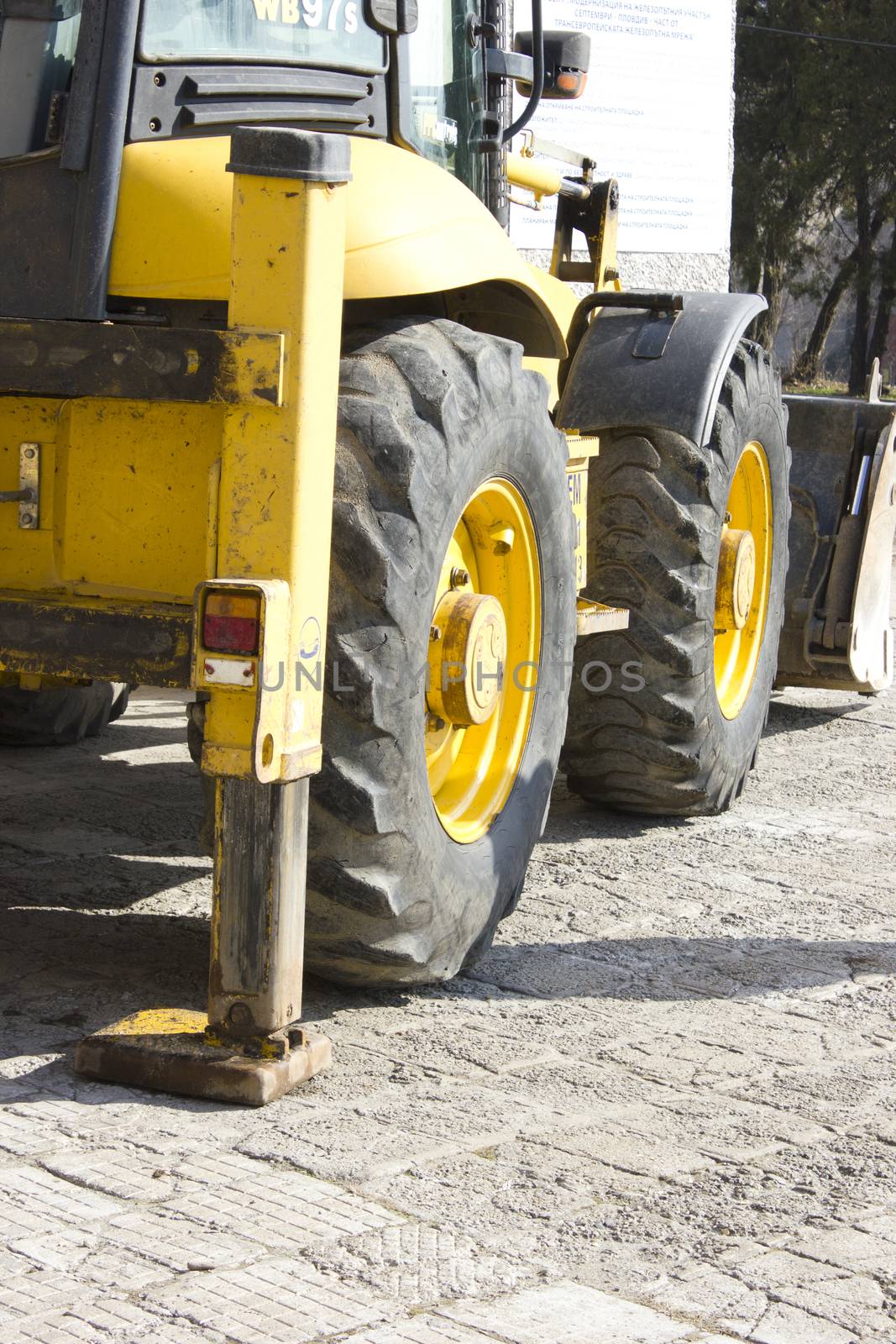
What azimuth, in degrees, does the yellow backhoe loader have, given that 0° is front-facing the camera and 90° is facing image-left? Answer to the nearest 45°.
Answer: approximately 225°
